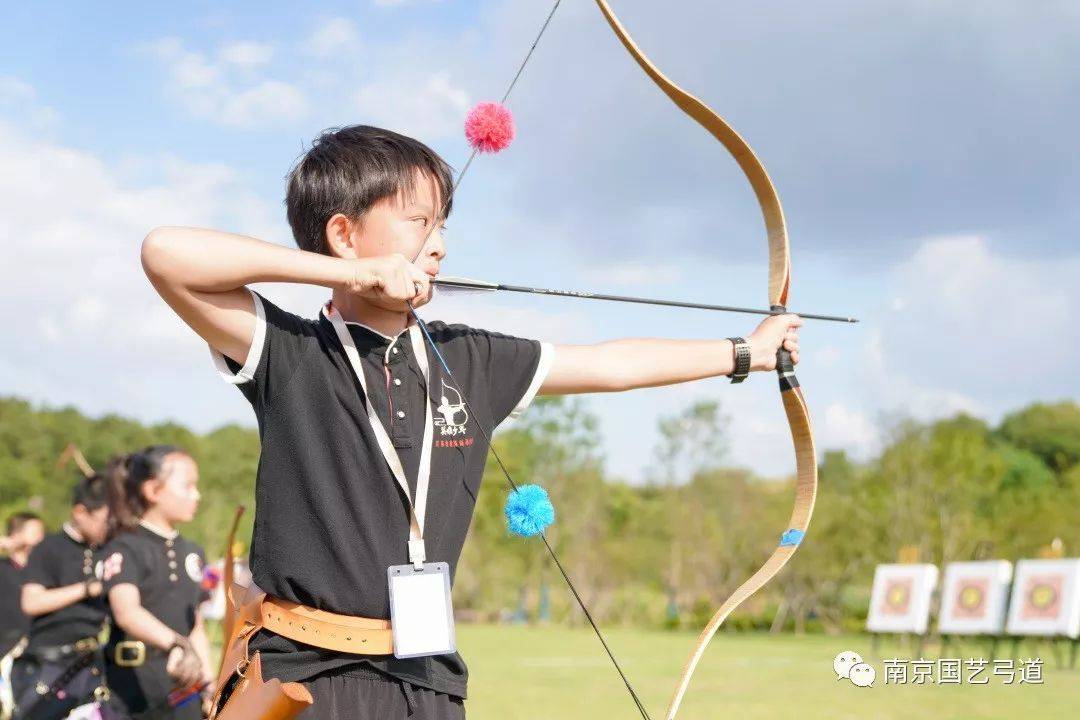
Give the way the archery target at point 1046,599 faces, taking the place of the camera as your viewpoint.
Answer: facing the viewer and to the left of the viewer

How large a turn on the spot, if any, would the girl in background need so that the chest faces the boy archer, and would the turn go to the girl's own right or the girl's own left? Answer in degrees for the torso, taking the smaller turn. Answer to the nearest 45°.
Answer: approximately 45° to the girl's own right

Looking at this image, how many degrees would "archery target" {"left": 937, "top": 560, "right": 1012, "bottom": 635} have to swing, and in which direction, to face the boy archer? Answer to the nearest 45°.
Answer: approximately 45° to its left

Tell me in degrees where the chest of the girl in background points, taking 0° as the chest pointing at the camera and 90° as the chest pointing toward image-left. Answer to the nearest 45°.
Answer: approximately 315°

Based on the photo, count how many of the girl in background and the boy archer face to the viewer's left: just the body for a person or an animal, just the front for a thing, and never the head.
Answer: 0

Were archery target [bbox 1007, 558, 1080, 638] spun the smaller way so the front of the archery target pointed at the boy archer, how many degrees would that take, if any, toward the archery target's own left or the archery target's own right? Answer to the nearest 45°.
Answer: approximately 45° to the archery target's own left

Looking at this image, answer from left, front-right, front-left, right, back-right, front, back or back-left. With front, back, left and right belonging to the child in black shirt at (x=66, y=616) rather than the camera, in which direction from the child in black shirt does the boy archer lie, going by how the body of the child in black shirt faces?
front-right

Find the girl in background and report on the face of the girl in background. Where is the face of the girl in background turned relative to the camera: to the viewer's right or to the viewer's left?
to the viewer's right

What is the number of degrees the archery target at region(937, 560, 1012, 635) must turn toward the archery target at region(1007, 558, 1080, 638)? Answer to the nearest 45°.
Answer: approximately 90° to its left

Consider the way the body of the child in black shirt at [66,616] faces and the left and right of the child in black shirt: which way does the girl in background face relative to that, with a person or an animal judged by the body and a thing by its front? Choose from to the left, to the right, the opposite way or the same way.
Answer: the same way

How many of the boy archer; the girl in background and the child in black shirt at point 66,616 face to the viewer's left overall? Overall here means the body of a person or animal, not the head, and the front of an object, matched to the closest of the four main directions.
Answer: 0

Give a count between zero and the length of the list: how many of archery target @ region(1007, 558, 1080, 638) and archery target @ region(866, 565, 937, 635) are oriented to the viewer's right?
0

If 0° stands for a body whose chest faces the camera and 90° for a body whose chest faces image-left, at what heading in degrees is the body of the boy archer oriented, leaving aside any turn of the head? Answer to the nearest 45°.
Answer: approximately 315°

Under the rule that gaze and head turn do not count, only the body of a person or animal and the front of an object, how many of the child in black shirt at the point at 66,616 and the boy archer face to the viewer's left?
0

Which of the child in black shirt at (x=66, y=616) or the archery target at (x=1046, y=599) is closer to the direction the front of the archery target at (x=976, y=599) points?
the child in black shirt
